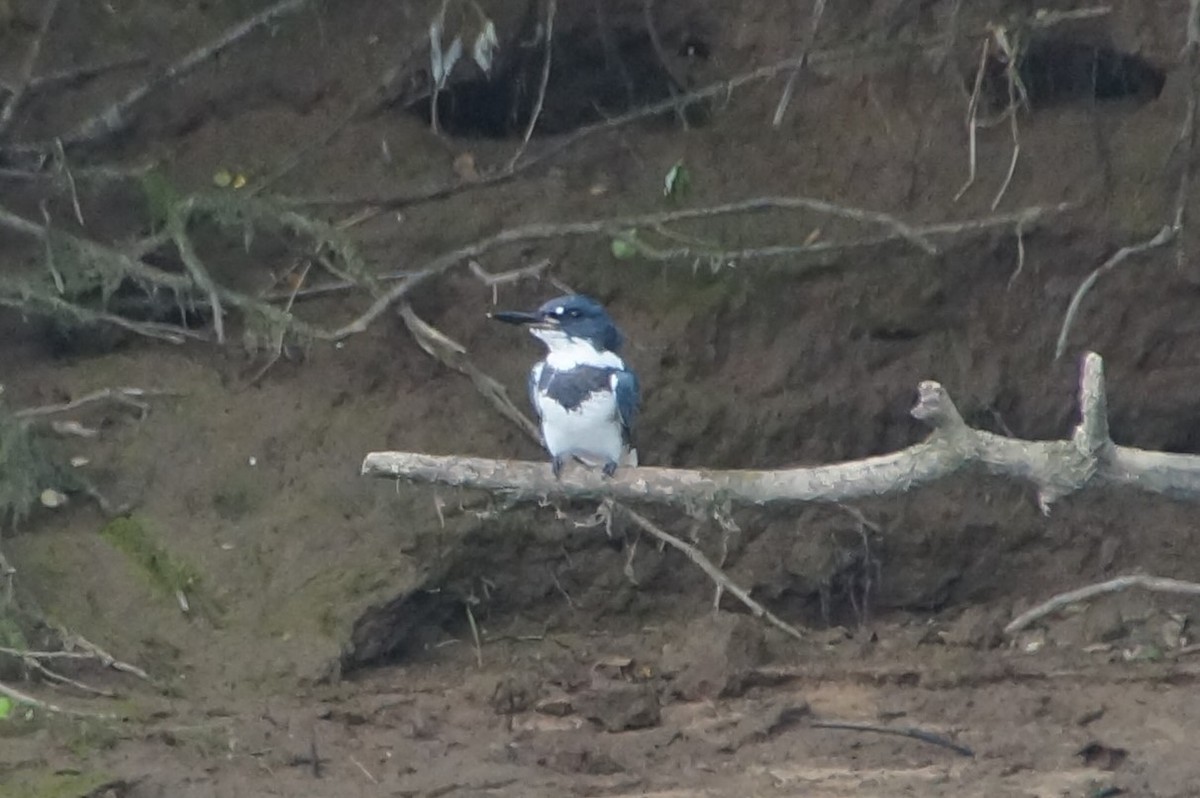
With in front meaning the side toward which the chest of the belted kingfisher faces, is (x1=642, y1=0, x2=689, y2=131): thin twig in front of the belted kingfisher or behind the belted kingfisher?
behind

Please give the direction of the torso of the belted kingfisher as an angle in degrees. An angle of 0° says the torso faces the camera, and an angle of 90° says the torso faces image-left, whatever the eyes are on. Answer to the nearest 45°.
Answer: approximately 45°

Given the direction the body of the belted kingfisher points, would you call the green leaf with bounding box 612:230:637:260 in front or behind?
behind

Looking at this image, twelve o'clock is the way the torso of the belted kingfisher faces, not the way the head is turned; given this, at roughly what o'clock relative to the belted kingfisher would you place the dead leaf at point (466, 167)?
The dead leaf is roughly at 4 o'clock from the belted kingfisher.

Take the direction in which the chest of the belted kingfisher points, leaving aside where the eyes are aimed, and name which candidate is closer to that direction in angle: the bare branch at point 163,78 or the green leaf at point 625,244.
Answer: the bare branch

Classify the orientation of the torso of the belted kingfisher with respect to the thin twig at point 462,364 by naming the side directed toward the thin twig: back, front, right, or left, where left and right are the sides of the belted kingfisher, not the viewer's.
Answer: right

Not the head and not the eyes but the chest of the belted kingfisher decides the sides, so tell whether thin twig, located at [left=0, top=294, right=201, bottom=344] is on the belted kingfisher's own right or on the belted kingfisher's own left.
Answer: on the belted kingfisher's own right

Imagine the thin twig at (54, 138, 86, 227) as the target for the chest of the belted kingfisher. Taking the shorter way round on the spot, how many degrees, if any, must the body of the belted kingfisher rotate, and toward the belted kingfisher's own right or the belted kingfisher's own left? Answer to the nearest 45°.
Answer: approximately 90° to the belted kingfisher's own right

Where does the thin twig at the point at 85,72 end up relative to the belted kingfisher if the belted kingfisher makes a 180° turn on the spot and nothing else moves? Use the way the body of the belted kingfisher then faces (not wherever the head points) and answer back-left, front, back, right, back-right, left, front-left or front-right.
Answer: left
